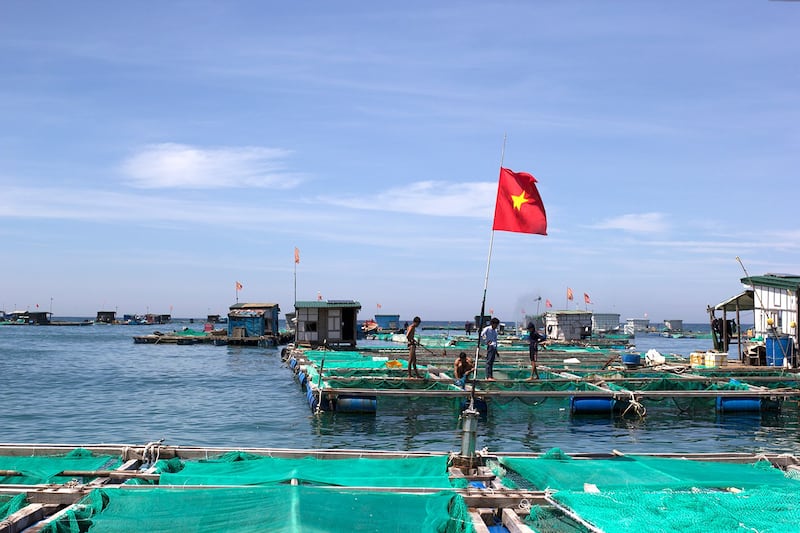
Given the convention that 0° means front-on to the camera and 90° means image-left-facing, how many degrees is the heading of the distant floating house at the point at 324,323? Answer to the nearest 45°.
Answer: approximately 0°

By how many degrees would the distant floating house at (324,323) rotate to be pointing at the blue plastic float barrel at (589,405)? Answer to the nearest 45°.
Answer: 0° — it already faces it

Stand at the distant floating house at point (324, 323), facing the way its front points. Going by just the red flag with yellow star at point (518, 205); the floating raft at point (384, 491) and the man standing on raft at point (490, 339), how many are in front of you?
3

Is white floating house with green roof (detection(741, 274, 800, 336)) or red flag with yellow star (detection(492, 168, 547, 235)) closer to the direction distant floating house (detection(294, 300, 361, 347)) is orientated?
the red flag with yellow star

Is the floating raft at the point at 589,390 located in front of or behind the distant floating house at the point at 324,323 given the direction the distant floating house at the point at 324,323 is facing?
in front

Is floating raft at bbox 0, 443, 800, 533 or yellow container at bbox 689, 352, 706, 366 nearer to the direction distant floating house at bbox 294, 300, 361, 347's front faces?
the floating raft

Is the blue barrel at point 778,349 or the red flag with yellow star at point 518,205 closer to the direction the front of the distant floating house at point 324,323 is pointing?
the red flag with yellow star

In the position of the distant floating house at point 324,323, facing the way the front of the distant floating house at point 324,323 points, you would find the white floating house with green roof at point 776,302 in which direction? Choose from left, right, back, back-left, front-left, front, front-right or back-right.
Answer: front-left

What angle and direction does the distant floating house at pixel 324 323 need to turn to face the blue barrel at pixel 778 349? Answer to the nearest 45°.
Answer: approximately 45° to its left

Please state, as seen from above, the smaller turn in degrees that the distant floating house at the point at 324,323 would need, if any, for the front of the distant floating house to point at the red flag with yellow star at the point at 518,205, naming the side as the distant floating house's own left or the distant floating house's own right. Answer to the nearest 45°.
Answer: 0° — it already faces it

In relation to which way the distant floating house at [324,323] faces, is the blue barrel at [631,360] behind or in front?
in front

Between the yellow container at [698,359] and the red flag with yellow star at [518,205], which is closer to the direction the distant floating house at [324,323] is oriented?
the red flag with yellow star

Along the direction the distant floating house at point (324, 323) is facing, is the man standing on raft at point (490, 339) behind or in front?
in front
